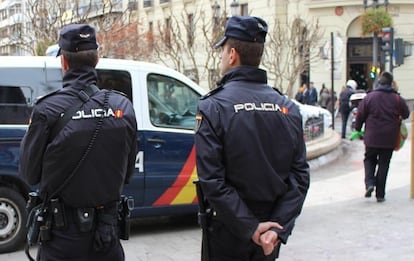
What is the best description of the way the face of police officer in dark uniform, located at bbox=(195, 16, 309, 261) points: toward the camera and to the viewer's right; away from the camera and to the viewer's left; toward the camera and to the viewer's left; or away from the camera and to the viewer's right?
away from the camera and to the viewer's left
